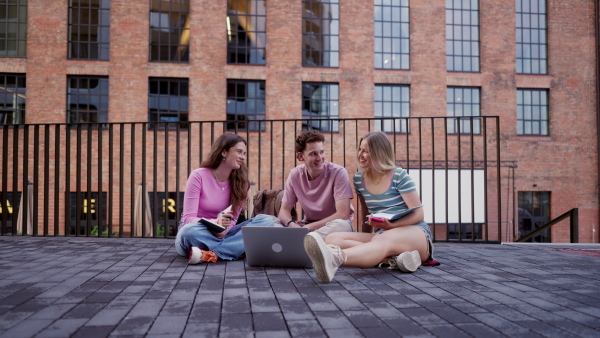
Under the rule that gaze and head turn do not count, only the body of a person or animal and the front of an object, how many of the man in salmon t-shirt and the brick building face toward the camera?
2

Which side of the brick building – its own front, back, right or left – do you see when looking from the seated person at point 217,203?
front

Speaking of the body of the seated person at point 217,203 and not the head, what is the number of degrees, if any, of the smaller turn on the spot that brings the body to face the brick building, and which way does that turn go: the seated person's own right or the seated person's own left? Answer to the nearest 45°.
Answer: approximately 135° to the seated person's own left

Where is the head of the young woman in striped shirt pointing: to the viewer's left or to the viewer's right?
to the viewer's left

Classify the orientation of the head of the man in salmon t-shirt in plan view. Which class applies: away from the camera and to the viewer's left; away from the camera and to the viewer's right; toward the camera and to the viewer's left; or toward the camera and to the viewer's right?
toward the camera and to the viewer's right

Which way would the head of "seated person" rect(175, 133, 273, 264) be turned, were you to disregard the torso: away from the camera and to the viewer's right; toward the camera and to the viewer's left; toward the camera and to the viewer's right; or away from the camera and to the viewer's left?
toward the camera and to the viewer's right

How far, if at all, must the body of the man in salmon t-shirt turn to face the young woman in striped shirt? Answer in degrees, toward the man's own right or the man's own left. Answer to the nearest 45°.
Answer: approximately 45° to the man's own left

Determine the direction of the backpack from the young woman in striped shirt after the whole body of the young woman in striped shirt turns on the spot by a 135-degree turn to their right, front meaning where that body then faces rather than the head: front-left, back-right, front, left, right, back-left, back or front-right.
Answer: front-left

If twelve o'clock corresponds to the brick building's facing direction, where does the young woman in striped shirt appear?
The young woman in striped shirt is roughly at 12 o'clock from the brick building.

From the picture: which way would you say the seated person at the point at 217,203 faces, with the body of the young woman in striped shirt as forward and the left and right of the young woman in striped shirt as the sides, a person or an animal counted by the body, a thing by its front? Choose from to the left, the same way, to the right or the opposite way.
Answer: to the left

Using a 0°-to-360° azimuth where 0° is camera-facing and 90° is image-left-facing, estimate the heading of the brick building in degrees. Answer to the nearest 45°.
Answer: approximately 0°
